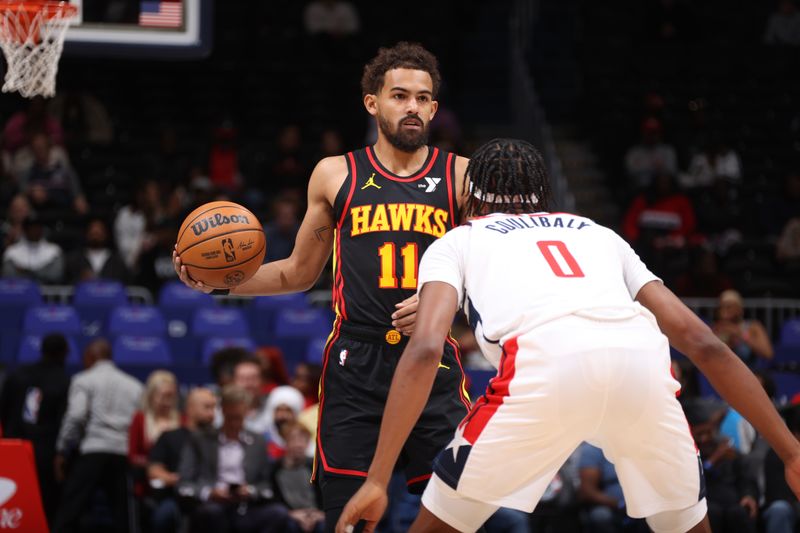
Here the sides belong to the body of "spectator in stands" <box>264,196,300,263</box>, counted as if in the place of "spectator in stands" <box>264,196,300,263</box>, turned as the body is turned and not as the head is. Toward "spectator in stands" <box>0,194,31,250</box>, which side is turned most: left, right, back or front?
right

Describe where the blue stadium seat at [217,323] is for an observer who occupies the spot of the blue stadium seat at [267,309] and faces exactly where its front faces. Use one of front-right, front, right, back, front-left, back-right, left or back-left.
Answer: front-right

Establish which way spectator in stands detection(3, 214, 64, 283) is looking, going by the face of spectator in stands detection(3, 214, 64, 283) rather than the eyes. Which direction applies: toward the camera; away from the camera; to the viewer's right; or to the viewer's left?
toward the camera

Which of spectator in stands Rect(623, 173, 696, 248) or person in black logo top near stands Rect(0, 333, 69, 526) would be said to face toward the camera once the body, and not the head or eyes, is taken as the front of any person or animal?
spectator in stands Rect(623, 173, 696, 248)

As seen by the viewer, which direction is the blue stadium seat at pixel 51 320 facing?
toward the camera

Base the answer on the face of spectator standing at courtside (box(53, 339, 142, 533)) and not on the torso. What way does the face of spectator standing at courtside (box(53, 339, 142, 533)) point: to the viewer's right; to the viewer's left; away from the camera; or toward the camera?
away from the camera

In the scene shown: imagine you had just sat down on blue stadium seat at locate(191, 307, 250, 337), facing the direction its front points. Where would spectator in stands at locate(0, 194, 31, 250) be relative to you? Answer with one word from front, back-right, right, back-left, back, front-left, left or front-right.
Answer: back-right

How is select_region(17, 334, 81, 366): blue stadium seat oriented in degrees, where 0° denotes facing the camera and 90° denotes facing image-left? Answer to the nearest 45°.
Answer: approximately 0°

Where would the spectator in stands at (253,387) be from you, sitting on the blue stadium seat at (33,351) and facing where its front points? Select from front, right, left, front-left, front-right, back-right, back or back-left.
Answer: front-left

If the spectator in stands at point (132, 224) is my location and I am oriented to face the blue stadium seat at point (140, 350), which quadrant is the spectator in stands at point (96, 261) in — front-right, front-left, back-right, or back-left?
front-right

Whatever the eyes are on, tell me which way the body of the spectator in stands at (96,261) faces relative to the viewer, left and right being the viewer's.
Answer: facing the viewer

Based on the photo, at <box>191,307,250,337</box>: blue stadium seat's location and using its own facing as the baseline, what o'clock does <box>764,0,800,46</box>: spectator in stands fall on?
The spectator in stands is roughly at 8 o'clock from the blue stadium seat.

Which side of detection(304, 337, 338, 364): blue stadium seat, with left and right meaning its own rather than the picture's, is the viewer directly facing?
front

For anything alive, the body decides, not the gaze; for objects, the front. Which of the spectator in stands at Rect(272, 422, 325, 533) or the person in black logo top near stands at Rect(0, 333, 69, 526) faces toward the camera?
the spectator in stands at Rect(272, 422, 325, 533)

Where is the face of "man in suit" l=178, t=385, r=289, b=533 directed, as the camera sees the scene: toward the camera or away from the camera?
toward the camera

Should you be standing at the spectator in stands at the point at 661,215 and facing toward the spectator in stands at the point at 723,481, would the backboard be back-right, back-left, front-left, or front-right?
front-right
